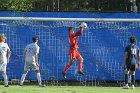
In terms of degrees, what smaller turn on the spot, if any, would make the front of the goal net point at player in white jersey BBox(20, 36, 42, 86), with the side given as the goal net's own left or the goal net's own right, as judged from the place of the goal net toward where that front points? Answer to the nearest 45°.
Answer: approximately 45° to the goal net's own right

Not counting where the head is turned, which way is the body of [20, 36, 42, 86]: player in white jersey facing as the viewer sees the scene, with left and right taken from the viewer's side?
facing away from the viewer and to the right of the viewer

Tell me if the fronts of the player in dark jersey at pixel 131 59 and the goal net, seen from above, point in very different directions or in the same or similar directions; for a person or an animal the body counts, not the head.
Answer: very different directions
